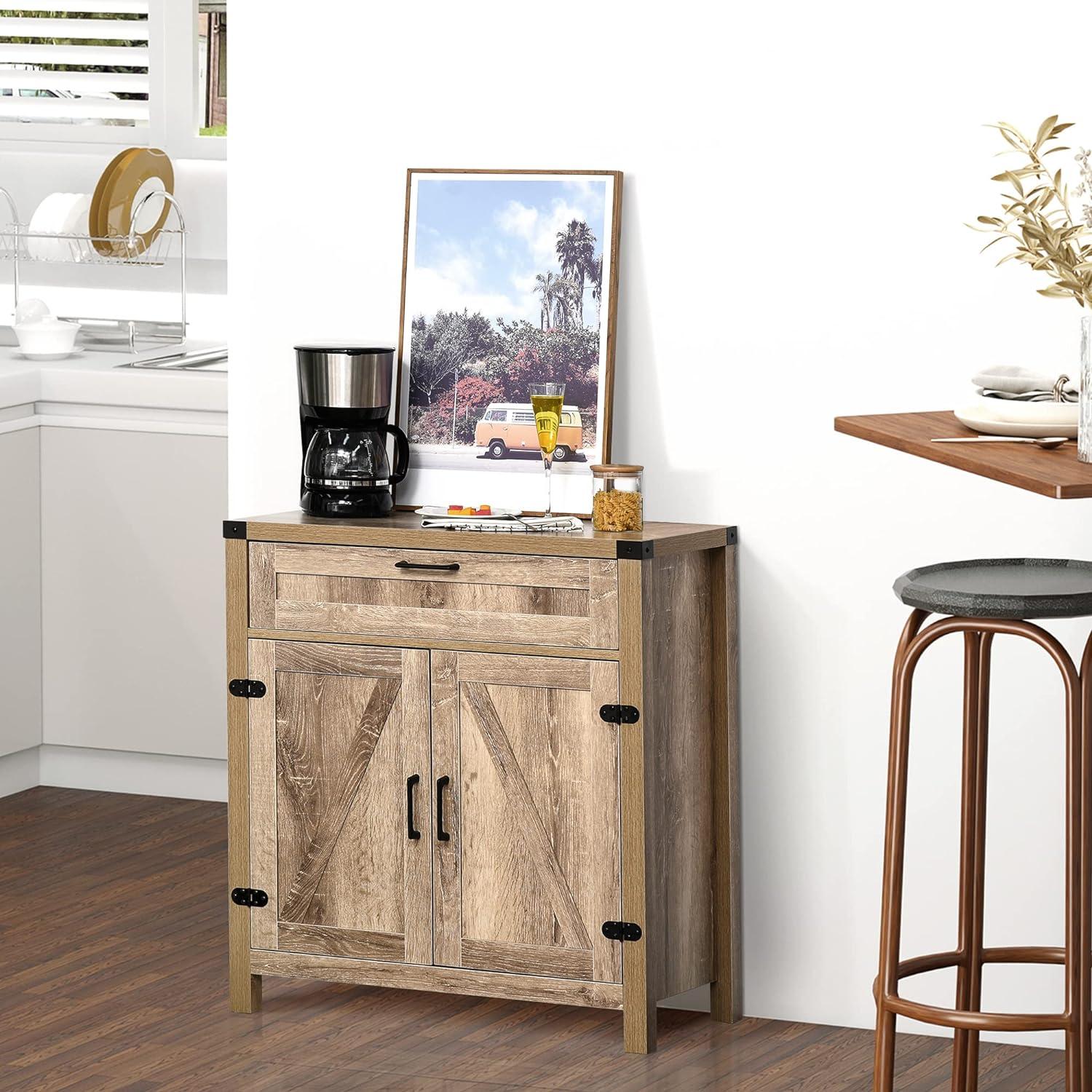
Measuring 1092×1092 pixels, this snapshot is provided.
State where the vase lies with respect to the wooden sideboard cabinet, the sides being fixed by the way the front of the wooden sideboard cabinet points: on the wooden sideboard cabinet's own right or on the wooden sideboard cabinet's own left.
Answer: on the wooden sideboard cabinet's own left

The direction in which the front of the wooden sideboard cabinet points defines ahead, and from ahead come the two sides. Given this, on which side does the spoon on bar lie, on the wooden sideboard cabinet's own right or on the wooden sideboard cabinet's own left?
on the wooden sideboard cabinet's own left

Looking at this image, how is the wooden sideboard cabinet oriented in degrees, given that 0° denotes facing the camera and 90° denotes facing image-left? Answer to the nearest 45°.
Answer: approximately 45°

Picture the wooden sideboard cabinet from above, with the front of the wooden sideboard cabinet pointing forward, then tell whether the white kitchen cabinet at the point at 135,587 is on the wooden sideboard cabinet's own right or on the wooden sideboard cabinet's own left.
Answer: on the wooden sideboard cabinet's own right

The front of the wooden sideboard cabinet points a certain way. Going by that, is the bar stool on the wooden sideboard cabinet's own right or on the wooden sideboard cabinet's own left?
on the wooden sideboard cabinet's own left

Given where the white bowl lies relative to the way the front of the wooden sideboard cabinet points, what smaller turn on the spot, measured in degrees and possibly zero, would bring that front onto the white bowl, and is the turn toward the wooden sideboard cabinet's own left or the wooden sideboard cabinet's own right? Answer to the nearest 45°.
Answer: approximately 90° to the wooden sideboard cabinet's own right
